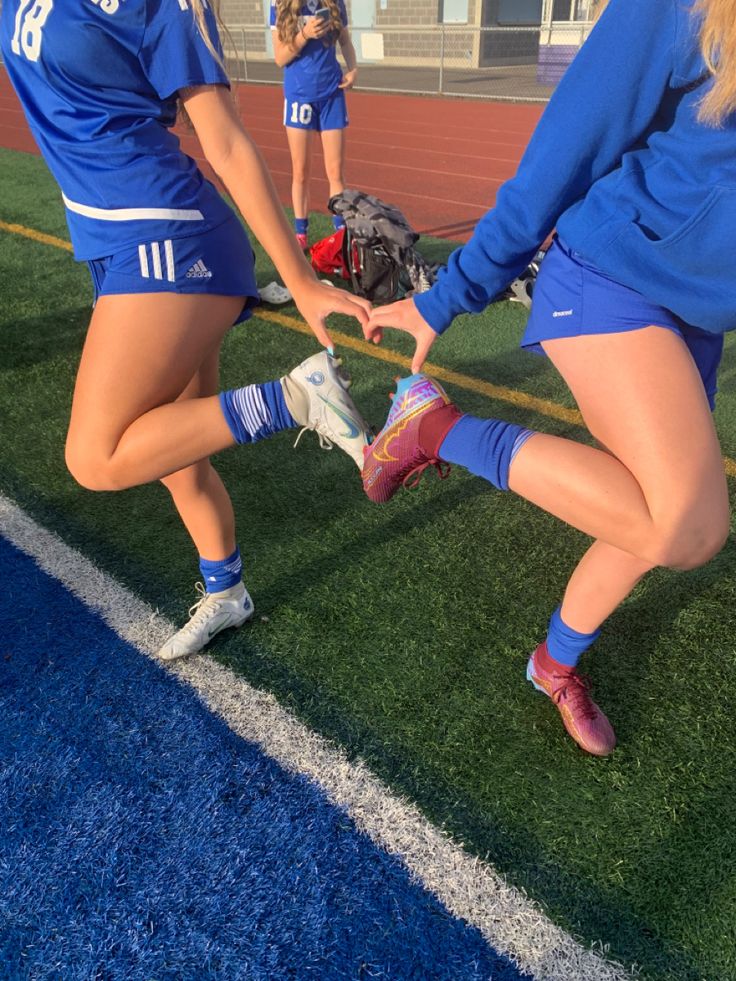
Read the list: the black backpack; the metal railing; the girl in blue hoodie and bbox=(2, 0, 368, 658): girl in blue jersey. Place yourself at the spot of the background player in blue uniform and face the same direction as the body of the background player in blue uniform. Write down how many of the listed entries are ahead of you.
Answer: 3

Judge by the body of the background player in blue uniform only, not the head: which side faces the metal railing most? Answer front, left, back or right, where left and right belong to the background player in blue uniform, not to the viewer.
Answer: back

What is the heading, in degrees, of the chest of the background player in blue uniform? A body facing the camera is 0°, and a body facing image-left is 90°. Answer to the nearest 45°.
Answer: approximately 0°
